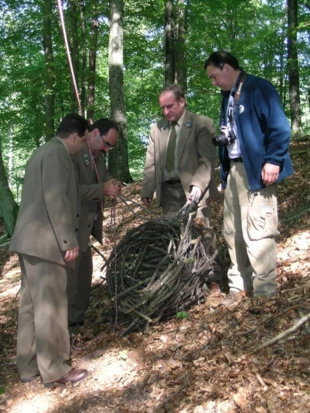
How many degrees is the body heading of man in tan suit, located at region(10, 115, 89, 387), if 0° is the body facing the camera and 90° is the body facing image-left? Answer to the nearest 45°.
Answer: approximately 270°

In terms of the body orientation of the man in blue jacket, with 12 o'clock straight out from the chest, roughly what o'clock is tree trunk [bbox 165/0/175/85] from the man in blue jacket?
The tree trunk is roughly at 4 o'clock from the man in blue jacket.

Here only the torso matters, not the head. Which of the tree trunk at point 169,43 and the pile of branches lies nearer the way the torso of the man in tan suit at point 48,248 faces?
the pile of branches

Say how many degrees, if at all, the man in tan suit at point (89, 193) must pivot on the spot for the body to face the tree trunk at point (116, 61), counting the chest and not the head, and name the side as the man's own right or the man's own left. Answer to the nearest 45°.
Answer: approximately 135° to the man's own left

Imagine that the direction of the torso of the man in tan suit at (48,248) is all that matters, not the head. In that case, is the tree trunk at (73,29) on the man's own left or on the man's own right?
on the man's own left

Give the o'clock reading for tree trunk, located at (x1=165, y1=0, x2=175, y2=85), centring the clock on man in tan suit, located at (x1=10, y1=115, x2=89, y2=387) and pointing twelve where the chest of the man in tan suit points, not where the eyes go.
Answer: The tree trunk is roughly at 10 o'clock from the man in tan suit.

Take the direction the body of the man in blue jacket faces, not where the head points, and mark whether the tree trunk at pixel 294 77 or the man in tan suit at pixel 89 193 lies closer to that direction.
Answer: the man in tan suit

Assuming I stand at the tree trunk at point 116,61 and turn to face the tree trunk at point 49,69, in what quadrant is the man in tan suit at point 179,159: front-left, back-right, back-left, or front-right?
back-left

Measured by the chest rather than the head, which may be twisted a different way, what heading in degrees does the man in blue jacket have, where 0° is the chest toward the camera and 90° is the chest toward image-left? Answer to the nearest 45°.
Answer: approximately 45°

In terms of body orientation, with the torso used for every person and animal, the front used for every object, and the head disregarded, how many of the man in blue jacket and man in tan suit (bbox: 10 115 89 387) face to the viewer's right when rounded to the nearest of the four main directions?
1

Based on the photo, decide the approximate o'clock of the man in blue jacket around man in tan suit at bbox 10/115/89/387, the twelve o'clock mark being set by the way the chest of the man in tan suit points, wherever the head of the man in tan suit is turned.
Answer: The man in blue jacket is roughly at 12 o'clock from the man in tan suit.

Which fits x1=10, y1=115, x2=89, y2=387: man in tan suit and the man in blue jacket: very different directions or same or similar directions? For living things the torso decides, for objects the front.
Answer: very different directions

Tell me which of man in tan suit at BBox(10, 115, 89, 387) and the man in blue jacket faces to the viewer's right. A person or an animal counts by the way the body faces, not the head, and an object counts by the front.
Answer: the man in tan suit

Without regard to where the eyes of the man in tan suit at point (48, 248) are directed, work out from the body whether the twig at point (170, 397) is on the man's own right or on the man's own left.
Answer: on the man's own right
